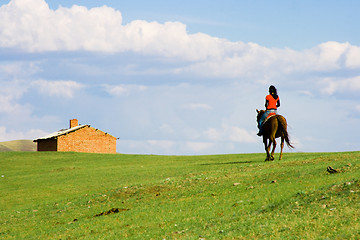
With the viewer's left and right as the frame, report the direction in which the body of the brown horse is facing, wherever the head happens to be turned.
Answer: facing away from the viewer and to the left of the viewer

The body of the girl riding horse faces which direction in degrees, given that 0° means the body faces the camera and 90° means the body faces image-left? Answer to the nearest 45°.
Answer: approximately 135°
